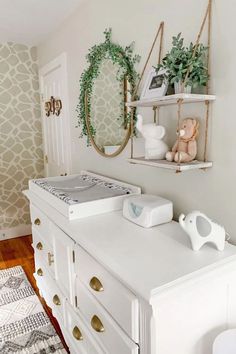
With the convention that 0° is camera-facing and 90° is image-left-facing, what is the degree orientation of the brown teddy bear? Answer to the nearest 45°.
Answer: approximately 45°

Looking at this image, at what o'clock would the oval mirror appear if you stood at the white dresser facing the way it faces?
The oval mirror is roughly at 4 o'clock from the white dresser.

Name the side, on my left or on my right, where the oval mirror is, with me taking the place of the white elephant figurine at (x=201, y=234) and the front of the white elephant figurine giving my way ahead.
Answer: on my right

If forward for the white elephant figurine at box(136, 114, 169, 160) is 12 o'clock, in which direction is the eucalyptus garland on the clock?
The eucalyptus garland is roughly at 2 o'clock from the white elephant figurine.

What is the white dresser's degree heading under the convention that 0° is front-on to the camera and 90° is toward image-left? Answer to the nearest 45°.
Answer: approximately 45°

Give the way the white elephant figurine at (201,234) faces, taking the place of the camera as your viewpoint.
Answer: facing to the left of the viewer

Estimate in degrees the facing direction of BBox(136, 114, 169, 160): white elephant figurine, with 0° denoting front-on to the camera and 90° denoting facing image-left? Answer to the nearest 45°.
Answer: approximately 90°

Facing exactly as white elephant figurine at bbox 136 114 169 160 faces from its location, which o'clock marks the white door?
The white door is roughly at 2 o'clock from the white elephant figurine.

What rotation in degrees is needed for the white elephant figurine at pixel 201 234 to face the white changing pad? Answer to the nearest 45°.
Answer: approximately 45° to its right
